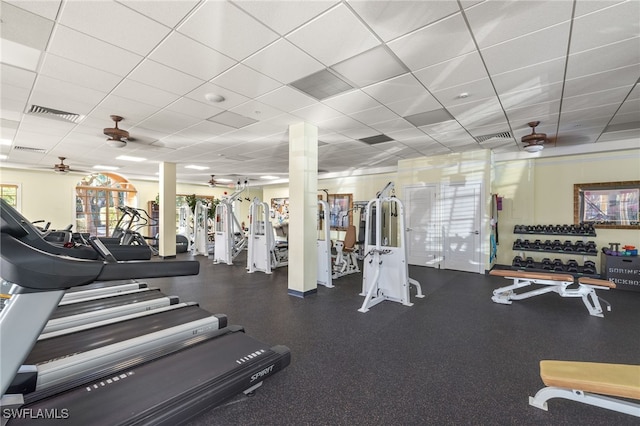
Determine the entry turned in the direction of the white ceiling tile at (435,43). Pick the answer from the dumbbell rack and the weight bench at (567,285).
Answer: the dumbbell rack

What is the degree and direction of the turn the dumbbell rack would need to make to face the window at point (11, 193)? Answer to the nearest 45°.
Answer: approximately 45° to its right

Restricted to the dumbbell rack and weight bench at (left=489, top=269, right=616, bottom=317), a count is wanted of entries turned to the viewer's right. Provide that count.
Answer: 1

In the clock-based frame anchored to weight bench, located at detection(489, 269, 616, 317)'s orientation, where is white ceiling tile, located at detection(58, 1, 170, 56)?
The white ceiling tile is roughly at 4 o'clock from the weight bench.

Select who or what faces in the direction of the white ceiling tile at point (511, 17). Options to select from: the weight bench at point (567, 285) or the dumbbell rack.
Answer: the dumbbell rack

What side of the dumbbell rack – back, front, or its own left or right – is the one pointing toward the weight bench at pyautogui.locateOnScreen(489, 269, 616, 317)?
front

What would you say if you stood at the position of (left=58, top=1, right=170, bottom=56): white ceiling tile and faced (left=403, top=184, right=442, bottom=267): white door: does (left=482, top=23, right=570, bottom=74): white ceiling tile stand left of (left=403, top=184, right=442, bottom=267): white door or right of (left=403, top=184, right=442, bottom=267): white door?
right

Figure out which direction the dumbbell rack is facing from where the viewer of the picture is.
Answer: facing the viewer

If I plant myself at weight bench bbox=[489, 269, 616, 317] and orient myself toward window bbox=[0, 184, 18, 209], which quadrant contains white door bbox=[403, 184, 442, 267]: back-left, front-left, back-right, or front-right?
front-right

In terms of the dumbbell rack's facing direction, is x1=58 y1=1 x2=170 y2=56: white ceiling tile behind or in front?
in front

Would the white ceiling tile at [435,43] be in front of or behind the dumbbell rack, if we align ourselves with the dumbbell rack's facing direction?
in front

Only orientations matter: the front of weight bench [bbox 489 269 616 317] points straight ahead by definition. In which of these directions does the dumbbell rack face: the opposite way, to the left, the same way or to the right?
to the right

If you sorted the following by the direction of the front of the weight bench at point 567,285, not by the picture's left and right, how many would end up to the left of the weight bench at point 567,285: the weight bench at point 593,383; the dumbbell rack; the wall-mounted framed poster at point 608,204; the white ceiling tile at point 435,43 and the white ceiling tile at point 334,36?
2

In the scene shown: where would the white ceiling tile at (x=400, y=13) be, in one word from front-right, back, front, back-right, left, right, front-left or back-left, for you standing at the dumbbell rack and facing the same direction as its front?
front

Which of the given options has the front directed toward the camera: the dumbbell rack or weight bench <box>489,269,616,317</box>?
the dumbbell rack

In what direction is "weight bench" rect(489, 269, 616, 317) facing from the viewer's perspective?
to the viewer's right

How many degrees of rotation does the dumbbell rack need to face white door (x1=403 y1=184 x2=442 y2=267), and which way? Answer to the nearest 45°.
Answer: approximately 90° to its right

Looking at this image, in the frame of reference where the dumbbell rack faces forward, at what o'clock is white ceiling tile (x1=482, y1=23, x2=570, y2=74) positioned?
The white ceiling tile is roughly at 12 o'clock from the dumbbell rack.
